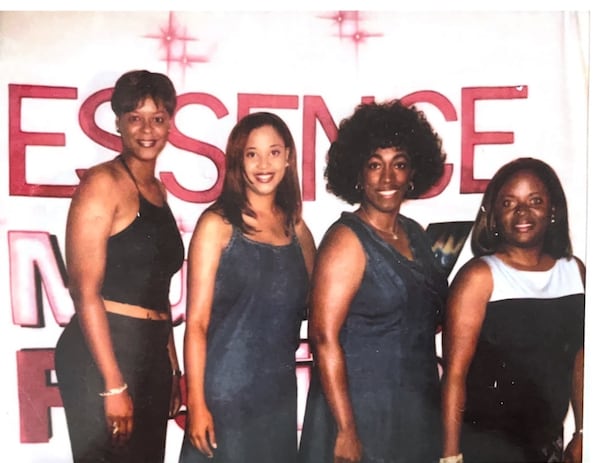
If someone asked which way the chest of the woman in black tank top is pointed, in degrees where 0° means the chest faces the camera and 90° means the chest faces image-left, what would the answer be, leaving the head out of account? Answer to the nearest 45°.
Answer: approximately 315°
